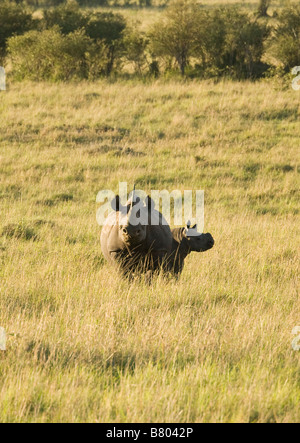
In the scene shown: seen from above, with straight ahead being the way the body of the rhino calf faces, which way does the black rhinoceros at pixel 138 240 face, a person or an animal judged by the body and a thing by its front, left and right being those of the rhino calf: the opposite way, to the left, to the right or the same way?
to the right

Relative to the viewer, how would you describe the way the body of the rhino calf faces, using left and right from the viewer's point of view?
facing to the right of the viewer

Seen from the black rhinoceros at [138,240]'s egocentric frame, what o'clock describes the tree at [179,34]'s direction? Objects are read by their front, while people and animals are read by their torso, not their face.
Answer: The tree is roughly at 6 o'clock from the black rhinoceros.

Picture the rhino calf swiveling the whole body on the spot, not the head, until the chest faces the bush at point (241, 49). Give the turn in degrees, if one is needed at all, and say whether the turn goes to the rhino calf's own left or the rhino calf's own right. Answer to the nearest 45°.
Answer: approximately 90° to the rhino calf's own left

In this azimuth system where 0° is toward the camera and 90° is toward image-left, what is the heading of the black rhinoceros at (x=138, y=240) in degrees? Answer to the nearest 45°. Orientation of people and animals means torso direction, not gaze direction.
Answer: approximately 0°

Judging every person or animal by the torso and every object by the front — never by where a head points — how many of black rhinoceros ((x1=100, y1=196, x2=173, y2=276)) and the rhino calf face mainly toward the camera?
1

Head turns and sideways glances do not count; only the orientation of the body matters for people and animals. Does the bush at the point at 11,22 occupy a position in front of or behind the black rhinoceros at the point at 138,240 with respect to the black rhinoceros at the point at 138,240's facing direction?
behind

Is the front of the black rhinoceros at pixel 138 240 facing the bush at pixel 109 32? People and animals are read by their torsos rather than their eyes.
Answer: no

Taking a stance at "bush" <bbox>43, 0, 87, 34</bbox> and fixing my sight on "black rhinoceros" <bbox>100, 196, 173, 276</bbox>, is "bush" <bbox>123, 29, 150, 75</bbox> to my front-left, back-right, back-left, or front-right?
front-left

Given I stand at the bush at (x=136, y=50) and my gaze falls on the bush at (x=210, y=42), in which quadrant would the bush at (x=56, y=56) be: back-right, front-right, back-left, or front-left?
back-right

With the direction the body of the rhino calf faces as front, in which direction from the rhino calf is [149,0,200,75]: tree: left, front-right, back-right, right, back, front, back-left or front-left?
left

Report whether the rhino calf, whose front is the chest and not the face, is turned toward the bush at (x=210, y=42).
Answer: no

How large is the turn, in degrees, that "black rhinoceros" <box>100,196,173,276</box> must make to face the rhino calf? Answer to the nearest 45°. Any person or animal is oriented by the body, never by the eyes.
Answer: approximately 135° to its left

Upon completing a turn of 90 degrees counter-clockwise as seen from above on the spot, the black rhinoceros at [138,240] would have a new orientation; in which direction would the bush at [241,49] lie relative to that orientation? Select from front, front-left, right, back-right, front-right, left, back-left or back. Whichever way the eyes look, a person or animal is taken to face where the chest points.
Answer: left

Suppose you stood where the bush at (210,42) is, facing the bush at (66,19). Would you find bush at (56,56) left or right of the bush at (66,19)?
left

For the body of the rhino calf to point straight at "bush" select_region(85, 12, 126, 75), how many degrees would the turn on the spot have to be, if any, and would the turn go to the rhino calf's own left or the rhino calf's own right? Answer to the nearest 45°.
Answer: approximately 90° to the rhino calf's own left

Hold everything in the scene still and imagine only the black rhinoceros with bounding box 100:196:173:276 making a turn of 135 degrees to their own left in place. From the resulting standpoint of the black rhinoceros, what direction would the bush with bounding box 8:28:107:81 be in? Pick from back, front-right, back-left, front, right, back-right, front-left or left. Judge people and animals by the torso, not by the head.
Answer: front-left

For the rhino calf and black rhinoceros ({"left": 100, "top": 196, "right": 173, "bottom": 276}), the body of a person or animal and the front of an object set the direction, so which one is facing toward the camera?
the black rhinoceros
